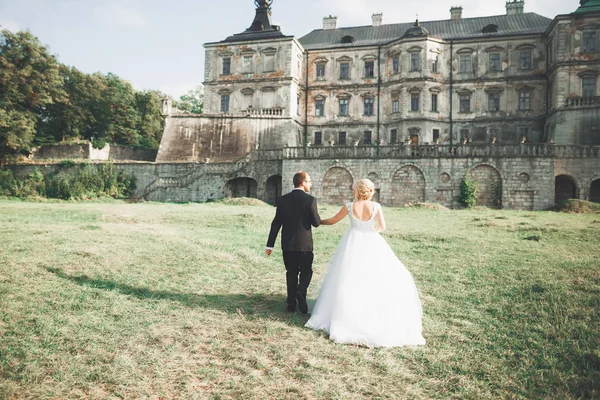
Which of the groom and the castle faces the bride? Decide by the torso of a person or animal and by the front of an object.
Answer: the castle

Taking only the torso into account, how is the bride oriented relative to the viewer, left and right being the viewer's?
facing away from the viewer

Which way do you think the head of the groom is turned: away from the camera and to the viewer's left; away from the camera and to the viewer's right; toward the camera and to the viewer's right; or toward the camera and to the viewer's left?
away from the camera and to the viewer's right

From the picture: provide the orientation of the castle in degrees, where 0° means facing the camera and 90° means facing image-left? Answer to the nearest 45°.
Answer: approximately 0°

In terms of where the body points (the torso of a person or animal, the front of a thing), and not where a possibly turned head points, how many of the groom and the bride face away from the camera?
2

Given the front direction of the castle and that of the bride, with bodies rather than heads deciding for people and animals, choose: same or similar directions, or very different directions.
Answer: very different directions

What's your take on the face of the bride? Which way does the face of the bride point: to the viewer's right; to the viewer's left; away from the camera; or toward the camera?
away from the camera

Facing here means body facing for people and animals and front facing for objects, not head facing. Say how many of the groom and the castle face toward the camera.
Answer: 1

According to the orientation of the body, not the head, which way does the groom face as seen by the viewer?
away from the camera

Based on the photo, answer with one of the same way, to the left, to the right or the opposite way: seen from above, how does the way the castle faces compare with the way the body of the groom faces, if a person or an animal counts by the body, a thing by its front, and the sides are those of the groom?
the opposite way

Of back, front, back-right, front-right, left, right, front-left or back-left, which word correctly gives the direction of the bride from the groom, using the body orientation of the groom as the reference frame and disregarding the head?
back-right
